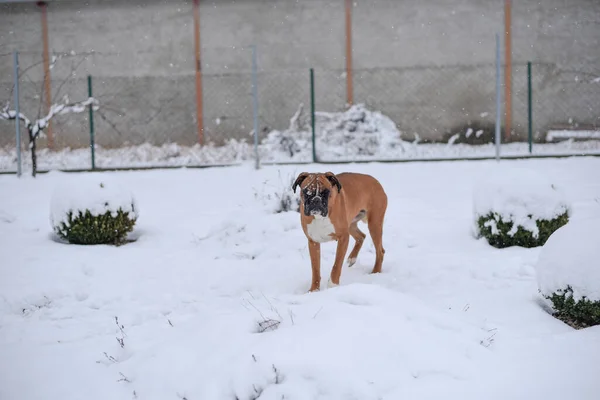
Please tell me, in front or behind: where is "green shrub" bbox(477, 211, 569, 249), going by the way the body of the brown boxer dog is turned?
behind

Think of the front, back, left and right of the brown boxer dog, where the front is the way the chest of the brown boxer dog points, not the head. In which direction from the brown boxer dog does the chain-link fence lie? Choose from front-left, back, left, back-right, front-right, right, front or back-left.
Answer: back-right

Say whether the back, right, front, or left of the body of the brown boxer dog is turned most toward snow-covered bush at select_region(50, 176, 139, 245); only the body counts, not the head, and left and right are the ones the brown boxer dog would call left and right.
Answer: right

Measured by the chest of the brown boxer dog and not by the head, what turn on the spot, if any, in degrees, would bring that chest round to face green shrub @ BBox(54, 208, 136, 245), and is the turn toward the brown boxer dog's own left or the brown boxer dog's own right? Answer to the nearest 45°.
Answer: approximately 90° to the brown boxer dog's own right

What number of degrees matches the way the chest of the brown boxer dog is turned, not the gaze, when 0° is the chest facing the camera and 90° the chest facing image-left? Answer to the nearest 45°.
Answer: approximately 45°

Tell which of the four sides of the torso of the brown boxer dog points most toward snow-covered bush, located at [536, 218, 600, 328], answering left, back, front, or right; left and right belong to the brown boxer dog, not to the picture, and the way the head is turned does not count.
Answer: left

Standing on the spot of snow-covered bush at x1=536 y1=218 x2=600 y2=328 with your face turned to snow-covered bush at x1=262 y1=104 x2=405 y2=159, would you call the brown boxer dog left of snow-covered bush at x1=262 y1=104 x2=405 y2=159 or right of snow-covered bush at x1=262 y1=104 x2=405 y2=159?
left

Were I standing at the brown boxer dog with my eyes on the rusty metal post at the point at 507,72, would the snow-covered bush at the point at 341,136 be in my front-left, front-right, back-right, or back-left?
front-left

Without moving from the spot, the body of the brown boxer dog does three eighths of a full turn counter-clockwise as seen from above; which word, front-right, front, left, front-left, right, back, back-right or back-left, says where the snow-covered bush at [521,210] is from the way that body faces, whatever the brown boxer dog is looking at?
front-left

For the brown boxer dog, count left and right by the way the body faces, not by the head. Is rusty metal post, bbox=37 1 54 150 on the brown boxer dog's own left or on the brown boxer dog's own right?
on the brown boxer dog's own right

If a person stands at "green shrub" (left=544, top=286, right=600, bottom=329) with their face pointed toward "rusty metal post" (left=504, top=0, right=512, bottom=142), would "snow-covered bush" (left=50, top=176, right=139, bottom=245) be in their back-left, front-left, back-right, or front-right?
front-left

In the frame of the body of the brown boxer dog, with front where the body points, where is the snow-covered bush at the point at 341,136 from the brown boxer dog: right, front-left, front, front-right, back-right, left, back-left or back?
back-right
